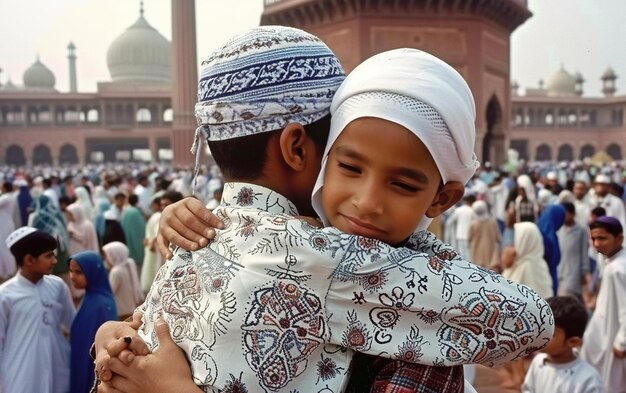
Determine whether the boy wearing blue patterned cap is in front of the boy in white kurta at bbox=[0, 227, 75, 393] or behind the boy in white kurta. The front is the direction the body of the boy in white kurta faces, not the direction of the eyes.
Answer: in front

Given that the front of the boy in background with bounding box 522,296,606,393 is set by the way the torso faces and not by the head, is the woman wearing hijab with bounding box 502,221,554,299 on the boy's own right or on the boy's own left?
on the boy's own right

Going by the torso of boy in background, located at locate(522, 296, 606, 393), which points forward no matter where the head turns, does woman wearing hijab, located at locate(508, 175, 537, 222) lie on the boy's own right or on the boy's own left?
on the boy's own right
